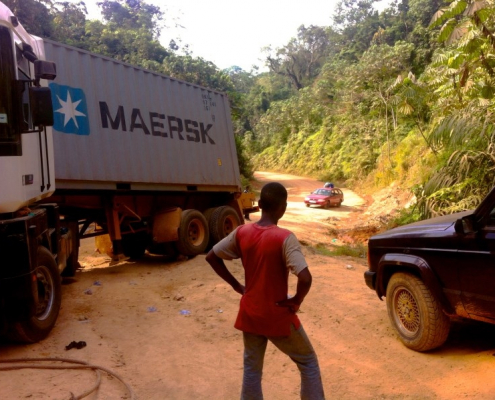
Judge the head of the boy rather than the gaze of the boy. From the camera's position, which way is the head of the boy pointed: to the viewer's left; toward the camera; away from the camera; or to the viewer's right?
away from the camera

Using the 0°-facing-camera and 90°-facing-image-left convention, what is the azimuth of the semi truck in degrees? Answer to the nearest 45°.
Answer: approximately 45°

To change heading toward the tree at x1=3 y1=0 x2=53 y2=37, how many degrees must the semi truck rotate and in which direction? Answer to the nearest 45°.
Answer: approximately 135° to its right

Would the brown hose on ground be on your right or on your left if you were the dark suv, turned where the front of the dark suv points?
on your left

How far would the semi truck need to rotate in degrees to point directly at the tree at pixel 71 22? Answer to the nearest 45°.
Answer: approximately 135° to its right

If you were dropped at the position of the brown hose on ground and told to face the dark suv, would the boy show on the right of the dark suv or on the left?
right

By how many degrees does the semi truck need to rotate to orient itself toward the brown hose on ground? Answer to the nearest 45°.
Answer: approximately 45° to its left

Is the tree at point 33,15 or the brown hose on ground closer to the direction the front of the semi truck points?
the brown hose on ground

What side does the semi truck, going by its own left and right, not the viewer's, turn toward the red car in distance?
back

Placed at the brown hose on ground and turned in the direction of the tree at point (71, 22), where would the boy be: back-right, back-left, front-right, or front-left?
back-right

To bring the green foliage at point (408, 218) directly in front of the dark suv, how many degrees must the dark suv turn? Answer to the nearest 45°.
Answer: approximately 45° to its right

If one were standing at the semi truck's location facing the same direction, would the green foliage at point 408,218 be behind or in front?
behind

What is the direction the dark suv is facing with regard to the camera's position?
facing away from the viewer and to the left of the viewer
